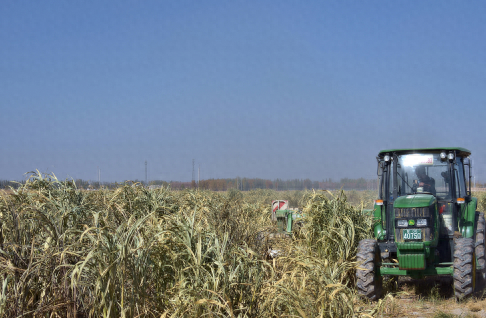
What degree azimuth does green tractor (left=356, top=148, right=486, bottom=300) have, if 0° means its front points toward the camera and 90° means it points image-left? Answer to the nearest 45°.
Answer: approximately 0°
